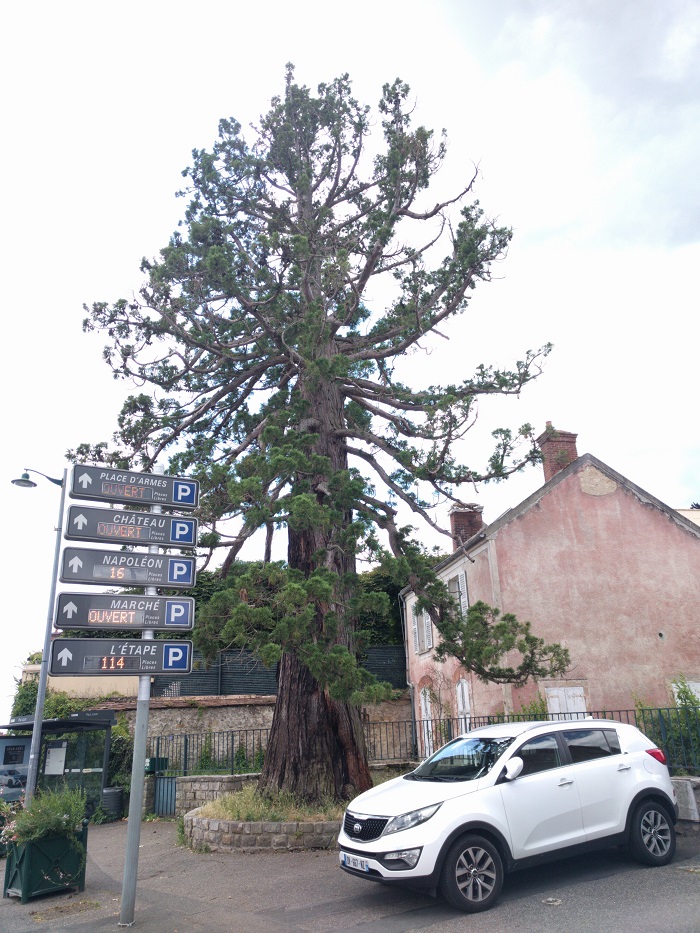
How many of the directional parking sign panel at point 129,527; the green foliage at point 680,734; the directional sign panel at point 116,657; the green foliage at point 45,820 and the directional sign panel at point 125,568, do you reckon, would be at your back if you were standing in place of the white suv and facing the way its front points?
1

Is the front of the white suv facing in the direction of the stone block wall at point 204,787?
no

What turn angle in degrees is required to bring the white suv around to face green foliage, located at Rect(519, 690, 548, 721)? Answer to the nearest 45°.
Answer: approximately 135° to its right

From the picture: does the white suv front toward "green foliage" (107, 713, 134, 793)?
no

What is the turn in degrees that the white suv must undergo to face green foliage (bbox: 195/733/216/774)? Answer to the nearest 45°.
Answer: approximately 90° to its right

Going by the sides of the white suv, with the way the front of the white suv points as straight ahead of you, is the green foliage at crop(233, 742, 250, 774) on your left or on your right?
on your right

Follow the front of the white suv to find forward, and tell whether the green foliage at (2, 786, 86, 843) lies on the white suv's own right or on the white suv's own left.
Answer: on the white suv's own right

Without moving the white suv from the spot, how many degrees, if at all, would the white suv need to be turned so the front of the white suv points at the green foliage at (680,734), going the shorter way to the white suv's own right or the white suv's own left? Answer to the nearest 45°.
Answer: approximately 180°

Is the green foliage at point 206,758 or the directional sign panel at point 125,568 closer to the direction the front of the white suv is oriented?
the directional sign panel

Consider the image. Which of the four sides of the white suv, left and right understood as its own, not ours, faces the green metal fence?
right

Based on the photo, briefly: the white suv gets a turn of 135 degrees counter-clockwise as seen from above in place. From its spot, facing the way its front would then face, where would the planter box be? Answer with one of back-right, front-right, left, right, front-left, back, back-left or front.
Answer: back
